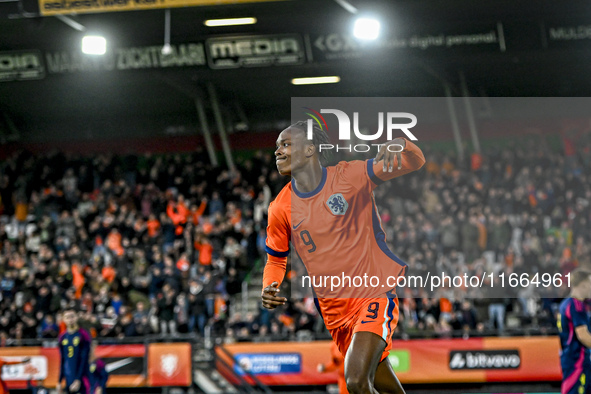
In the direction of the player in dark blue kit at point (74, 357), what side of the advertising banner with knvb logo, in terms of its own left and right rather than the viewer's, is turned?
front

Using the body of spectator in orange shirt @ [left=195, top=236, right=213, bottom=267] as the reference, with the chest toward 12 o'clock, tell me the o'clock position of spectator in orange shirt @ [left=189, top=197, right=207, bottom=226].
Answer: spectator in orange shirt @ [left=189, top=197, right=207, bottom=226] is roughly at 6 o'clock from spectator in orange shirt @ [left=195, top=236, right=213, bottom=267].

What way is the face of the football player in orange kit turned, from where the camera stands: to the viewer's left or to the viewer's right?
to the viewer's left

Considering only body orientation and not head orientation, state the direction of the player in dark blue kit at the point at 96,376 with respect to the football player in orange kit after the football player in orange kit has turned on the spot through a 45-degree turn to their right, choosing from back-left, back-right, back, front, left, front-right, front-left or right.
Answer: front-right

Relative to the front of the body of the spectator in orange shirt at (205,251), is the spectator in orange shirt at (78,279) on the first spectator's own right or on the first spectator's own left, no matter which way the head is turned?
on the first spectator's own right

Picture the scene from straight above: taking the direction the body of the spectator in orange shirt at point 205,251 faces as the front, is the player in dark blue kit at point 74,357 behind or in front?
in front

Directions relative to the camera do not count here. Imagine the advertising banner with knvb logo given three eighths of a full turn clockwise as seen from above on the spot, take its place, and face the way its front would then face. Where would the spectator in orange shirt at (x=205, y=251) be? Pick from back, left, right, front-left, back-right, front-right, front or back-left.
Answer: right

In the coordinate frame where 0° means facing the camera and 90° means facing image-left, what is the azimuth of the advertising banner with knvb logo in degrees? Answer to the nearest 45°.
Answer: approximately 0°

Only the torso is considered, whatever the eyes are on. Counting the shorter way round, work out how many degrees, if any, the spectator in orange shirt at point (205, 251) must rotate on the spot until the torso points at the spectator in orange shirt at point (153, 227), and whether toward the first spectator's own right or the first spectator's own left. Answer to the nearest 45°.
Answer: approximately 135° to the first spectator's own right
